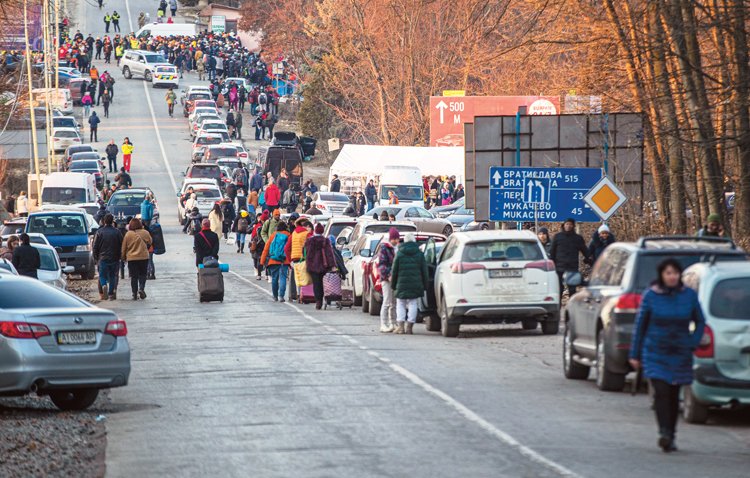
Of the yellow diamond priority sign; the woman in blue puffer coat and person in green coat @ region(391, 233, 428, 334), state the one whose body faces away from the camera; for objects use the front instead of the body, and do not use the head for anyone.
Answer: the person in green coat

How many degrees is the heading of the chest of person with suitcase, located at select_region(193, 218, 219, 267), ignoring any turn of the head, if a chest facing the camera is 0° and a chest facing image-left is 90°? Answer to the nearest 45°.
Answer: approximately 180°

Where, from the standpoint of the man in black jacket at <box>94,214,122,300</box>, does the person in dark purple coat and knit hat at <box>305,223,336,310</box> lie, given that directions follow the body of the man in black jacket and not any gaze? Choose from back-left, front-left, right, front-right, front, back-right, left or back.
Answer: back-right

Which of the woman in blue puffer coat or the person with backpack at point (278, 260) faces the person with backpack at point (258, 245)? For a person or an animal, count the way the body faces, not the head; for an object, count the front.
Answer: the person with backpack at point (278, 260)

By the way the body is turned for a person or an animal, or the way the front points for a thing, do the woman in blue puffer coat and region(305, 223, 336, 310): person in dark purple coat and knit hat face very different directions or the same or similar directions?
very different directions

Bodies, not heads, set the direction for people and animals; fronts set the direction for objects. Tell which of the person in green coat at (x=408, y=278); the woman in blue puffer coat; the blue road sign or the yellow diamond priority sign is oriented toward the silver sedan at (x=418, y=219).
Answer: the person in green coat

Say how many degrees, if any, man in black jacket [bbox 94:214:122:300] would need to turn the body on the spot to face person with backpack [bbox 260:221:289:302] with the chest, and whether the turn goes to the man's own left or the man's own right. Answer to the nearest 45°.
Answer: approximately 90° to the man's own right

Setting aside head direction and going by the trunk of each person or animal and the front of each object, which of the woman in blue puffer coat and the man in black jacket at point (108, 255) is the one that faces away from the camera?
the man in black jacket

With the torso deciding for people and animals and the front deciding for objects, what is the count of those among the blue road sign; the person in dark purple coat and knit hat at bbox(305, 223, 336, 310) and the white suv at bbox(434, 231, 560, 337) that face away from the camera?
2

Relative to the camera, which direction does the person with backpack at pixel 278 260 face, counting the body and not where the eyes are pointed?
away from the camera

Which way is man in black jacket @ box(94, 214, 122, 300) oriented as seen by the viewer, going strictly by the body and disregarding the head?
away from the camera
